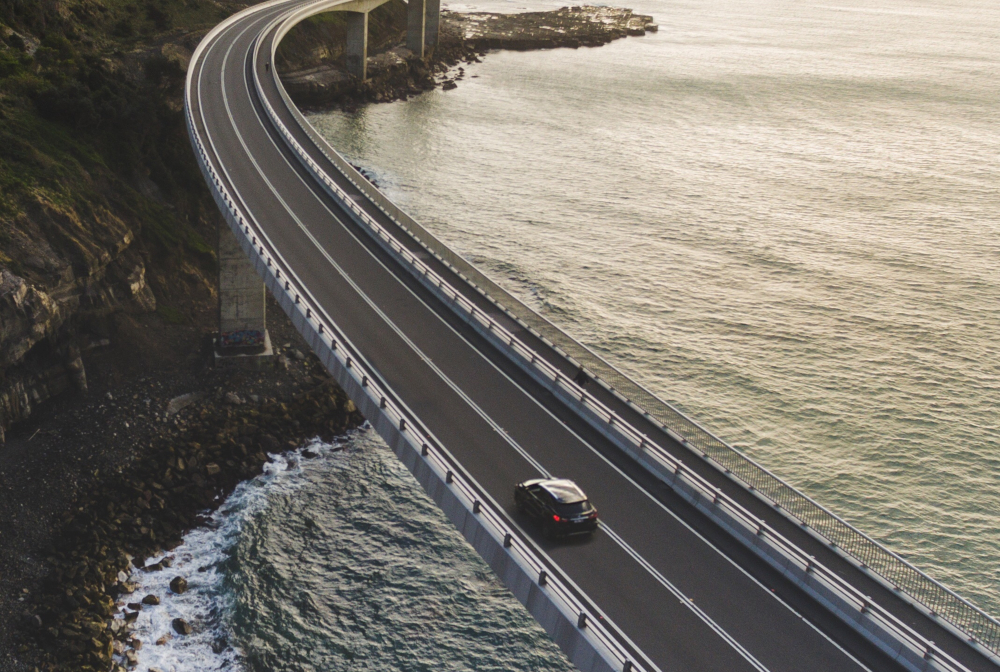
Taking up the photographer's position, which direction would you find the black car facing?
facing away from the viewer and to the left of the viewer
